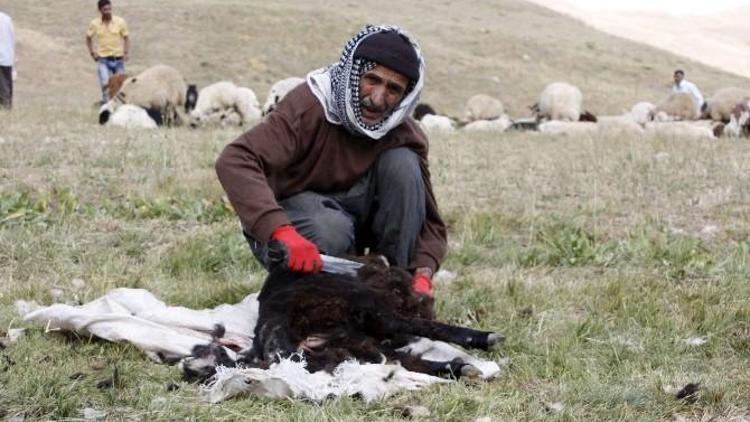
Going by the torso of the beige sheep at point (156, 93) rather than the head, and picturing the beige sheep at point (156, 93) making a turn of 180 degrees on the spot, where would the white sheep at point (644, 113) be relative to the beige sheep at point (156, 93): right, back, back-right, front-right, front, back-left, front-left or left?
front

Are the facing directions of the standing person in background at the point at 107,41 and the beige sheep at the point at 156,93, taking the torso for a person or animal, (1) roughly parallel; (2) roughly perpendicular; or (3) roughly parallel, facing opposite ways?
roughly perpendicular

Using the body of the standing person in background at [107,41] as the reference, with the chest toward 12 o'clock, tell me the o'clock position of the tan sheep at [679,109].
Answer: The tan sheep is roughly at 9 o'clock from the standing person in background.

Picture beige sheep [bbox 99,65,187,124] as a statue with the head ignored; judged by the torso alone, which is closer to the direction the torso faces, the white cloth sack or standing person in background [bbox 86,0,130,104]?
the standing person in background

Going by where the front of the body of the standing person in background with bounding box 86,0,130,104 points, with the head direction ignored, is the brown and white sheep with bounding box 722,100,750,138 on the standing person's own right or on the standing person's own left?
on the standing person's own left

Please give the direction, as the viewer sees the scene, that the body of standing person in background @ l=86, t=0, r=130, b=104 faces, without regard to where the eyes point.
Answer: toward the camera

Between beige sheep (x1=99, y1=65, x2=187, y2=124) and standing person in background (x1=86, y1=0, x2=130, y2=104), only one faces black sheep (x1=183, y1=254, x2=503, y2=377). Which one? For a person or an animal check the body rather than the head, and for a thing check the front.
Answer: the standing person in background

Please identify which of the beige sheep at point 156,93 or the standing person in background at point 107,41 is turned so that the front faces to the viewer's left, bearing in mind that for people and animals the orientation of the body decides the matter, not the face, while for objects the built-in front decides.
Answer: the beige sheep

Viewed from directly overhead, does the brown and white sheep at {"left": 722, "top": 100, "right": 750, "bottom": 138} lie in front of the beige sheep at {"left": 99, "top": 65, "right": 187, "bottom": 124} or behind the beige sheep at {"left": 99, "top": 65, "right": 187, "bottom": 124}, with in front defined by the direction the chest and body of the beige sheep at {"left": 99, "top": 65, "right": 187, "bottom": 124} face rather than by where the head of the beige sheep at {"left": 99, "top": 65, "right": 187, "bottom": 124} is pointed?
behind

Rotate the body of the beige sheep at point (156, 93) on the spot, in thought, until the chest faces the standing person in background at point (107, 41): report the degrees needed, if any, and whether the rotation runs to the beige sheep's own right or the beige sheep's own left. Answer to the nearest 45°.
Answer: approximately 45° to the beige sheep's own right

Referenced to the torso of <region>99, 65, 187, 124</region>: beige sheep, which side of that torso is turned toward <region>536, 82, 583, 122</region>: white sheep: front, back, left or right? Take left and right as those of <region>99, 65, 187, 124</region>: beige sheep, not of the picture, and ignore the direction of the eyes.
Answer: back

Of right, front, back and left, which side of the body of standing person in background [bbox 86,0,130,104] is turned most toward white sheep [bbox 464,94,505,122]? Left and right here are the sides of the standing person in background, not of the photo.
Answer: left

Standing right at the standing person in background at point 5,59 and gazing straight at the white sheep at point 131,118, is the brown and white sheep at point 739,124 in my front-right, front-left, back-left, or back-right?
front-left

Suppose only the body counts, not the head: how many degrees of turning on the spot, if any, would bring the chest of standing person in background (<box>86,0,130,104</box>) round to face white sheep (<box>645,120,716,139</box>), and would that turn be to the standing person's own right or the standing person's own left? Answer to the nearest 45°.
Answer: approximately 90° to the standing person's own left

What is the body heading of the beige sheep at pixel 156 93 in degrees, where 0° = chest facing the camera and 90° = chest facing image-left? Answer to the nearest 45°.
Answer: approximately 90°

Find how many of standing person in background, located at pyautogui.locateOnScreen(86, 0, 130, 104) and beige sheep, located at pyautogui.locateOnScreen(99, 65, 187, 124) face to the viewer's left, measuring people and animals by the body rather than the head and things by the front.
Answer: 1

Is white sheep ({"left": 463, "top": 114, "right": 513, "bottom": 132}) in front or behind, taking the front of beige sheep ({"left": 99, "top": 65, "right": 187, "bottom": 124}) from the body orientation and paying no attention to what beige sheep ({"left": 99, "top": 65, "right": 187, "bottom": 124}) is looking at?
behind

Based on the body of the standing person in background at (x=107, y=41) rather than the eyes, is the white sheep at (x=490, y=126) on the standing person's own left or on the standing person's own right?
on the standing person's own left

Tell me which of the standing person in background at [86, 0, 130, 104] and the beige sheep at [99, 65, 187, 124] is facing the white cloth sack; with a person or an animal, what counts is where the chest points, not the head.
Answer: the standing person in background

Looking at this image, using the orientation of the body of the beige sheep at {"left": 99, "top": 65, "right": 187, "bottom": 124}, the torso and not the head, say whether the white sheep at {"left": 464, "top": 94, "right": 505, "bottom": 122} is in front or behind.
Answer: behind

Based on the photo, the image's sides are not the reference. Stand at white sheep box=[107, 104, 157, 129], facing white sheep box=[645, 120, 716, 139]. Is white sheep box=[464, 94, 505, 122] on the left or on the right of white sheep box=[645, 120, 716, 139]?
left
